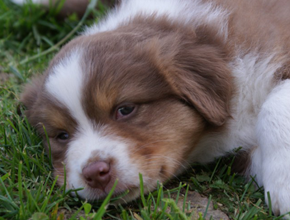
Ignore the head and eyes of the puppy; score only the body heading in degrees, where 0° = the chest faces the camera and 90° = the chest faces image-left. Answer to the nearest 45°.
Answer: approximately 45°
